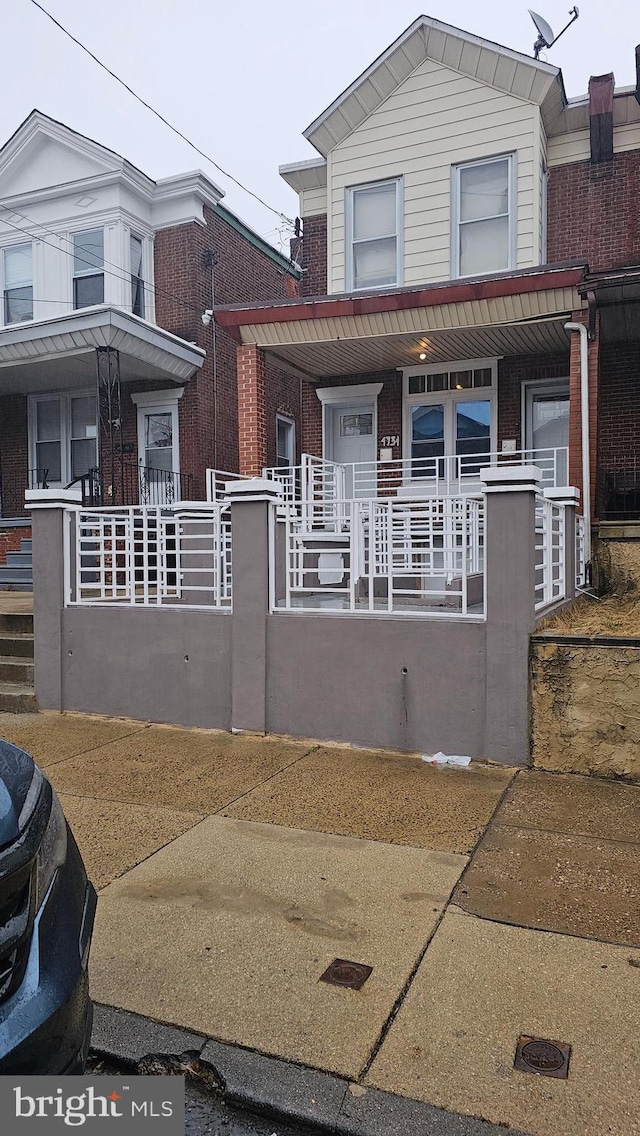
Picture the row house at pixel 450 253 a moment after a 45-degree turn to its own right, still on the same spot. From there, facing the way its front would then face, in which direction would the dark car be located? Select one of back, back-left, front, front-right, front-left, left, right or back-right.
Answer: front-left

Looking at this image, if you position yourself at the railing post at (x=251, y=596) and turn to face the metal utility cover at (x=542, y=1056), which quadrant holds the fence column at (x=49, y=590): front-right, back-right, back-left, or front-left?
back-right

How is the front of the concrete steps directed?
toward the camera

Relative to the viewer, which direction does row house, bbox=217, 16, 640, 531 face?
toward the camera

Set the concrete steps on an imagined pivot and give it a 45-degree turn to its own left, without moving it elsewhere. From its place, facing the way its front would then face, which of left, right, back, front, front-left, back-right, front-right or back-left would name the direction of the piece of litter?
front

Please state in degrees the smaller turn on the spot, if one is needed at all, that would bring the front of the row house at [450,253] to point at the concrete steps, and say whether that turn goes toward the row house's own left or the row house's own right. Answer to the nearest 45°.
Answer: approximately 45° to the row house's own right

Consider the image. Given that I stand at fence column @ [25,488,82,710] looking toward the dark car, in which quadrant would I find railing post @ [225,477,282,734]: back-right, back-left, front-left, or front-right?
front-left

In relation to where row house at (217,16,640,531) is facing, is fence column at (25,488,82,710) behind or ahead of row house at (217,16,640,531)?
ahead

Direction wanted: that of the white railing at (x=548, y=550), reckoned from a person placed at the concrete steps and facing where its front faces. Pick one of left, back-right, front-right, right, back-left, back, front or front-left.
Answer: front-left

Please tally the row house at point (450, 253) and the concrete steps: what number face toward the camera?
2

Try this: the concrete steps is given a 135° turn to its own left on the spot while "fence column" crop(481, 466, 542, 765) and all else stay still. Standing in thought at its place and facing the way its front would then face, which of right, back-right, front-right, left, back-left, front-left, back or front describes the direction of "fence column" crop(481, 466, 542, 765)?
right

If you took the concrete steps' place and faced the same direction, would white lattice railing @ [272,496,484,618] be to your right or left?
on your left

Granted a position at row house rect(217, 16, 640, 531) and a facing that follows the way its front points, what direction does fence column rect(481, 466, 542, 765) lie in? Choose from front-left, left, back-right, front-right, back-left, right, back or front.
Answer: front

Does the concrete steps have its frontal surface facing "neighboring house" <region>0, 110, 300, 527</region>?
no

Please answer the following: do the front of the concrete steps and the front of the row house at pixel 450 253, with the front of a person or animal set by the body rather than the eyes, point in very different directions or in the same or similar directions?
same or similar directions
